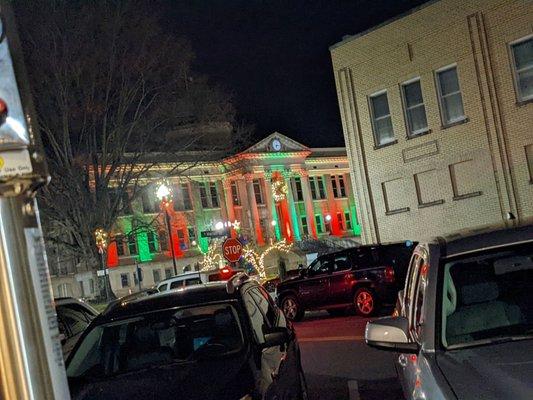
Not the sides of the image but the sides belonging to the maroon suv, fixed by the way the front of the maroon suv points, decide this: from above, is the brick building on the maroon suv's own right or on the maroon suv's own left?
on the maroon suv's own right

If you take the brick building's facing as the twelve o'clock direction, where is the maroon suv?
The maroon suv is roughly at 11 o'clock from the brick building.

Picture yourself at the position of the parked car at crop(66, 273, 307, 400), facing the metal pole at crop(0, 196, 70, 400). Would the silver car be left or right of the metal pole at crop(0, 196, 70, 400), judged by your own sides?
left

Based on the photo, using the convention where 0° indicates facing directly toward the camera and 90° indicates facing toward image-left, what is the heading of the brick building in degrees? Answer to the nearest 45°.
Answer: approximately 45°

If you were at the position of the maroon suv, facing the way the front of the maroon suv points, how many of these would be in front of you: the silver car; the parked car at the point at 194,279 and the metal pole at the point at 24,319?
1

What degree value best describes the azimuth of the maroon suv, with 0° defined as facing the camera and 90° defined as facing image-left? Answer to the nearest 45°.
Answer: approximately 135°

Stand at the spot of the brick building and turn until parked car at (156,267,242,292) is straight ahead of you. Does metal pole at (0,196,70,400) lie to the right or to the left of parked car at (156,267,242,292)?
left
